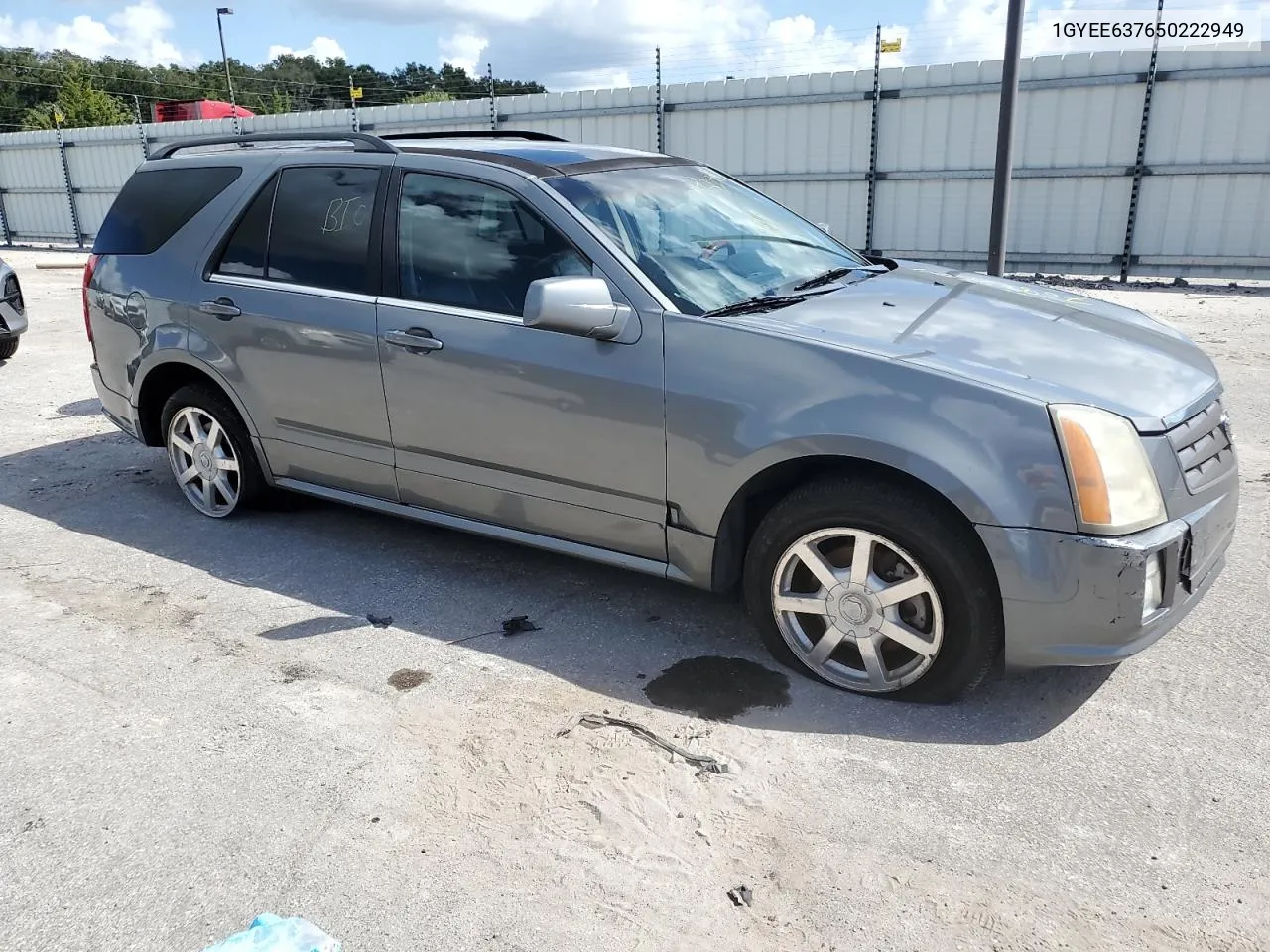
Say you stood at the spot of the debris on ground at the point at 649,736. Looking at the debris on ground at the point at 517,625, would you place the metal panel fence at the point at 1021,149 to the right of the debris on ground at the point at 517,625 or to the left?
right

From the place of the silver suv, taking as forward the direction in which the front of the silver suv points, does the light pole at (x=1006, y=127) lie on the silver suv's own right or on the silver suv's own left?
on the silver suv's own left

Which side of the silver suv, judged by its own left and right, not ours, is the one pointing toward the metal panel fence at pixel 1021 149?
left

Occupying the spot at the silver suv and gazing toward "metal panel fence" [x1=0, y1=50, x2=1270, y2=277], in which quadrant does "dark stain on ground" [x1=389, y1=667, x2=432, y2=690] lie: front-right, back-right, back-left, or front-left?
back-left

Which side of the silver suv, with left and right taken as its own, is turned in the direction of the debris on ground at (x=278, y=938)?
right

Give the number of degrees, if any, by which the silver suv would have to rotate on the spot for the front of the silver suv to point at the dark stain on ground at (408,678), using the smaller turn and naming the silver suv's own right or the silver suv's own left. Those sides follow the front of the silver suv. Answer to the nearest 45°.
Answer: approximately 135° to the silver suv's own right

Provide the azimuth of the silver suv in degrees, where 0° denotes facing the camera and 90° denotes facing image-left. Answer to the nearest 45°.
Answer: approximately 315°
